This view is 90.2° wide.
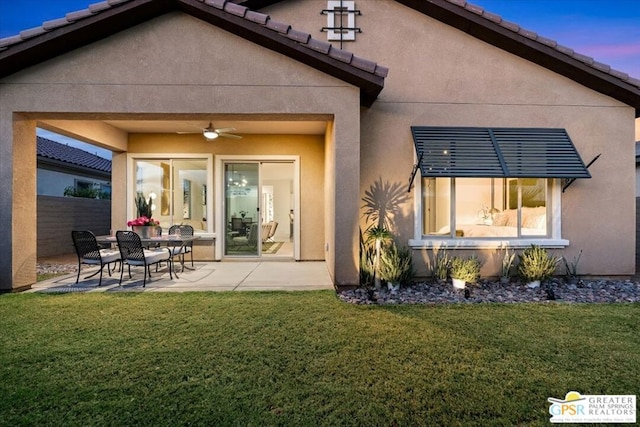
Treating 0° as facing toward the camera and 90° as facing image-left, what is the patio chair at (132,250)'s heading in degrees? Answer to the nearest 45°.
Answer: approximately 225°

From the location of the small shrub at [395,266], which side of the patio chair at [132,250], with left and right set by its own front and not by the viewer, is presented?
right

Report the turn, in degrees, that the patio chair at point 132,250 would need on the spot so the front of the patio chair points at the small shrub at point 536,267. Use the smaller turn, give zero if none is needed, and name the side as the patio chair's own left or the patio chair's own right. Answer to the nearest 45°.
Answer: approximately 90° to the patio chair's own right

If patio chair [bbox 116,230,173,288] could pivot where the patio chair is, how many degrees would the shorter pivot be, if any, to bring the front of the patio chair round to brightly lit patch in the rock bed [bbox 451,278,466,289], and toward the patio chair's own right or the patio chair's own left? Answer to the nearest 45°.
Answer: approximately 90° to the patio chair's own right

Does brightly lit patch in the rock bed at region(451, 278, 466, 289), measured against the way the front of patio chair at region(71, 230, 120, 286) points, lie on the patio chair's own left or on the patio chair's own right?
on the patio chair's own right

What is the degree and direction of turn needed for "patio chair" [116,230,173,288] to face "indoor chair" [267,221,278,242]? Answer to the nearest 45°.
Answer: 0° — it already faces it

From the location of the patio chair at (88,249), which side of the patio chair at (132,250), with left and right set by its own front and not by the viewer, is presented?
left

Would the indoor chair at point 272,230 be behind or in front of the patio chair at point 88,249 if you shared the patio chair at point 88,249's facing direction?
in front

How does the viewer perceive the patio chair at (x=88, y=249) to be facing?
facing away from the viewer and to the right of the viewer

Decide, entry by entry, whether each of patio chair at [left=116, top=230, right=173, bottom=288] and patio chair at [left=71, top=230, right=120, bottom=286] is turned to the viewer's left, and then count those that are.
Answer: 0
